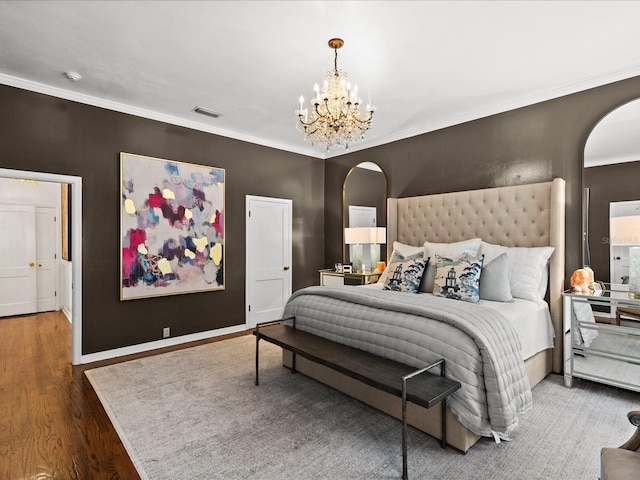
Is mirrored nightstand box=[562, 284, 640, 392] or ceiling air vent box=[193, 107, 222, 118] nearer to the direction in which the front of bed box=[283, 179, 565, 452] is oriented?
the ceiling air vent

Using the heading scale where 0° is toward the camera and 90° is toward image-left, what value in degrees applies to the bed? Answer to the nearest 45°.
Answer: approximately 45°

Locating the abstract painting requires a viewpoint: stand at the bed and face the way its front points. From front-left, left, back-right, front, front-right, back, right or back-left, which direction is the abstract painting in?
front-right

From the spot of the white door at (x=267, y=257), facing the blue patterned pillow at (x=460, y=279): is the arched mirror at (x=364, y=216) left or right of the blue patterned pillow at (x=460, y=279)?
left

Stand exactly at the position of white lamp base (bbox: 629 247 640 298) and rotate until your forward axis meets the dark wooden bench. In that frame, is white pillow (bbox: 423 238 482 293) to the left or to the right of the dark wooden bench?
right

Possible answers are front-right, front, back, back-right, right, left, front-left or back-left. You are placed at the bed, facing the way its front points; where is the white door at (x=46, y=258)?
front-right

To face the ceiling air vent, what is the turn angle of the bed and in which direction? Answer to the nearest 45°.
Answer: approximately 45° to its right

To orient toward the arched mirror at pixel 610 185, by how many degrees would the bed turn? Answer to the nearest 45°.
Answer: approximately 180°

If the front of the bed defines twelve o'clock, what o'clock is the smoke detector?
The smoke detector is roughly at 1 o'clock from the bed.

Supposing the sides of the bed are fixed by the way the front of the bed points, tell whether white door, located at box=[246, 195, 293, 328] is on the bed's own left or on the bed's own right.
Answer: on the bed's own right
